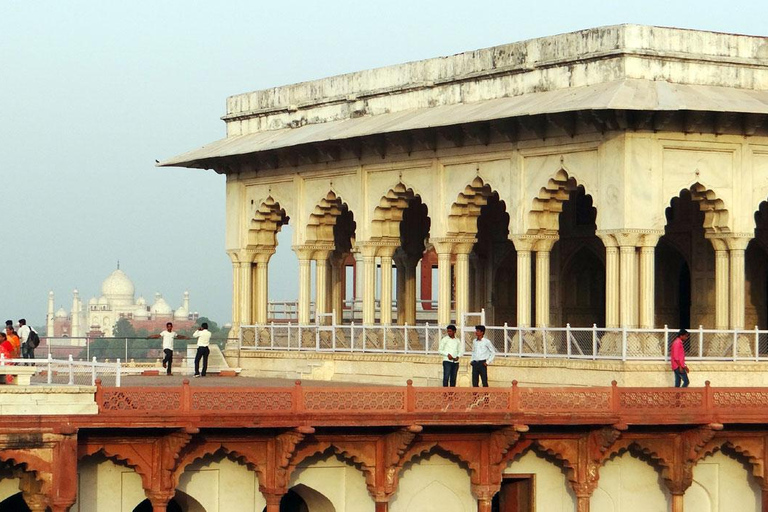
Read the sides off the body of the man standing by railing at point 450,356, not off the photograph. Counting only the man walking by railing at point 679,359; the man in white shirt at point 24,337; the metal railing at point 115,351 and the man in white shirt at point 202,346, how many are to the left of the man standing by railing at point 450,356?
1

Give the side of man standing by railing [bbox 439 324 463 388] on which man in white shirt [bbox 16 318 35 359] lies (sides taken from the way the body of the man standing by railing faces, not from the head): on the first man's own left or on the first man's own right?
on the first man's own right

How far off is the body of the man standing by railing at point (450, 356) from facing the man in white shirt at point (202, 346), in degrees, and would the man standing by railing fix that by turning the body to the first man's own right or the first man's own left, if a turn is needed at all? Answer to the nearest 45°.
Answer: approximately 135° to the first man's own right

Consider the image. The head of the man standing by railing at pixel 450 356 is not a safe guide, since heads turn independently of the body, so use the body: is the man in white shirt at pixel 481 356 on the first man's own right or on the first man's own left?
on the first man's own left

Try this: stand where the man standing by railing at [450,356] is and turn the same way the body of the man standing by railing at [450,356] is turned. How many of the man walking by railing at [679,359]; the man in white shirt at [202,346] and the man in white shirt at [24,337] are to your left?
1

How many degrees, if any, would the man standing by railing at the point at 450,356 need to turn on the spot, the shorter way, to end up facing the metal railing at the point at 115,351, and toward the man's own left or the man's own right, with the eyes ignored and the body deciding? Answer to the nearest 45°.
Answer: approximately 135° to the man's own right

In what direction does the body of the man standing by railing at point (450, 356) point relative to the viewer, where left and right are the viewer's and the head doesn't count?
facing the viewer

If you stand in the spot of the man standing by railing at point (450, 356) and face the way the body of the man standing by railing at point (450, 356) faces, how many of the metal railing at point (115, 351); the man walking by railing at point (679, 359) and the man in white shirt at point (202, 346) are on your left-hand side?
1

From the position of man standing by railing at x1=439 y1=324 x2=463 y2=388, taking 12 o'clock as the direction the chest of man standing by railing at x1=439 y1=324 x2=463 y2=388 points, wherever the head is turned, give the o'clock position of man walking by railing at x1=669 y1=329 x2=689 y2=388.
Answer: man walking by railing at x1=669 y1=329 x2=689 y2=388 is roughly at 9 o'clock from man standing by railing at x1=439 y1=324 x2=463 y2=388.
